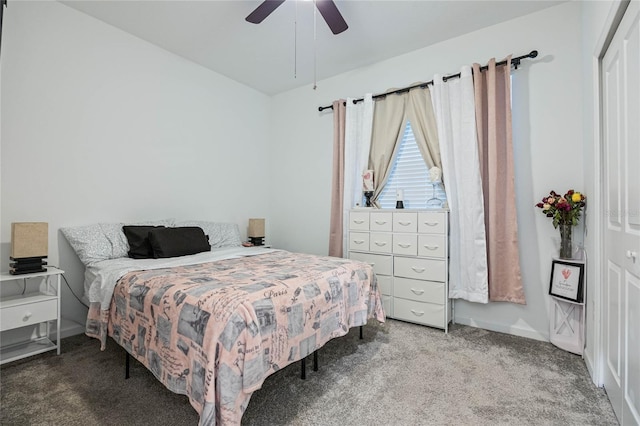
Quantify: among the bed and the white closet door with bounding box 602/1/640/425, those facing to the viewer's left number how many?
1

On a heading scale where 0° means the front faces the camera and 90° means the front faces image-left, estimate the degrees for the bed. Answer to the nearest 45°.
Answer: approximately 315°

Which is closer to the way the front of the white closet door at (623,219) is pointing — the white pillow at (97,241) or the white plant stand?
the white pillow

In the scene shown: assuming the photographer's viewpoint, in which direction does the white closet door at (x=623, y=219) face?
facing to the left of the viewer

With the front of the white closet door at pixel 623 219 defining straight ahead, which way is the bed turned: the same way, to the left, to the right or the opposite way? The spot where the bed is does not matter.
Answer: the opposite way

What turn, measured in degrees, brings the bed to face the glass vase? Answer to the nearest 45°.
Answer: approximately 45° to its left

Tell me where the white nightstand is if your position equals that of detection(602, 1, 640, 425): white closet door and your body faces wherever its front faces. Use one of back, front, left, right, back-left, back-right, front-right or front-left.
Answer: front-left

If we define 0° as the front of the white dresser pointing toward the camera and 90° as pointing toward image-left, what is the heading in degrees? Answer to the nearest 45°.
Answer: approximately 45°

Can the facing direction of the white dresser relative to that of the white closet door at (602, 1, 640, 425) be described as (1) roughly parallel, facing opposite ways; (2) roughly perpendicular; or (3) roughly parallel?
roughly perpendicular

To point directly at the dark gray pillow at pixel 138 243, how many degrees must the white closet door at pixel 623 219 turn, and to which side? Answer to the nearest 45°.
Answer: approximately 45° to its left

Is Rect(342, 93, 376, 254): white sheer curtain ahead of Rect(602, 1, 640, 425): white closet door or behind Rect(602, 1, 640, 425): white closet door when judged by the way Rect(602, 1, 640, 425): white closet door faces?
ahead

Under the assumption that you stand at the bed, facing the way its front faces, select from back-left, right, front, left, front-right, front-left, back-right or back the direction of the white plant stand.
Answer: front-left

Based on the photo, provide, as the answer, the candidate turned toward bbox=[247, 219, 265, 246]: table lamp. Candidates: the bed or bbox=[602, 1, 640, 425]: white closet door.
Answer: the white closet door
